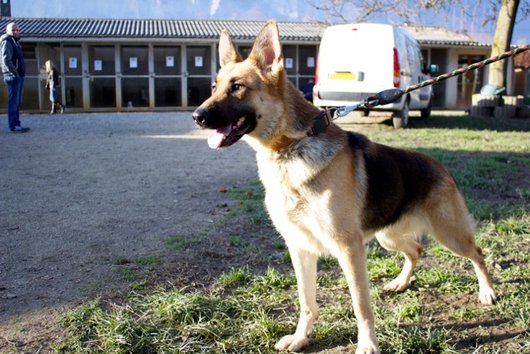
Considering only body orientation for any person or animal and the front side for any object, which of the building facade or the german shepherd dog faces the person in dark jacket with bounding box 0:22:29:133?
the building facade

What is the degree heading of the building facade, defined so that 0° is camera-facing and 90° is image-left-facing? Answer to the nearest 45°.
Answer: approximately 0°

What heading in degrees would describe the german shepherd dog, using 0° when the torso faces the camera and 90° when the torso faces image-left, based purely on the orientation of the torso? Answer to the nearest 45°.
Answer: approximately 45°

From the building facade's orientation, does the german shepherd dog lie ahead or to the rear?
ahead

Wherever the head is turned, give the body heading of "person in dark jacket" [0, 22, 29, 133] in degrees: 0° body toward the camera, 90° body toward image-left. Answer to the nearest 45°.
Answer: approximately 270°

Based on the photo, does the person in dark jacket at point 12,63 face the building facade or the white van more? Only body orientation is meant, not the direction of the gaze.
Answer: the white van

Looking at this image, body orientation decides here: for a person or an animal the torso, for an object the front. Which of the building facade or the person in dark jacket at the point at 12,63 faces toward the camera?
the building facade

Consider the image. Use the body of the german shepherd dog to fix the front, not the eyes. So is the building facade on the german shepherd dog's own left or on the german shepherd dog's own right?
on the german shepherd dog's own right

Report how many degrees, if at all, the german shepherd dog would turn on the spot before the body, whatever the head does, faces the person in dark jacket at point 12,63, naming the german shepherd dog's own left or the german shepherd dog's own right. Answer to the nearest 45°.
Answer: approximately 90° to the german shepherd dog's own right

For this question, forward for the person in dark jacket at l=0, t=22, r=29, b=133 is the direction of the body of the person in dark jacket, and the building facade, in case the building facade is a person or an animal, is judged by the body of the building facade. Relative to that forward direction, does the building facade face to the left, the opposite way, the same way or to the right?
to the right

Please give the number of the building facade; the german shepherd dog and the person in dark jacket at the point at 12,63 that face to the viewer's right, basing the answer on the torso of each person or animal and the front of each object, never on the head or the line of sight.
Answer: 1
